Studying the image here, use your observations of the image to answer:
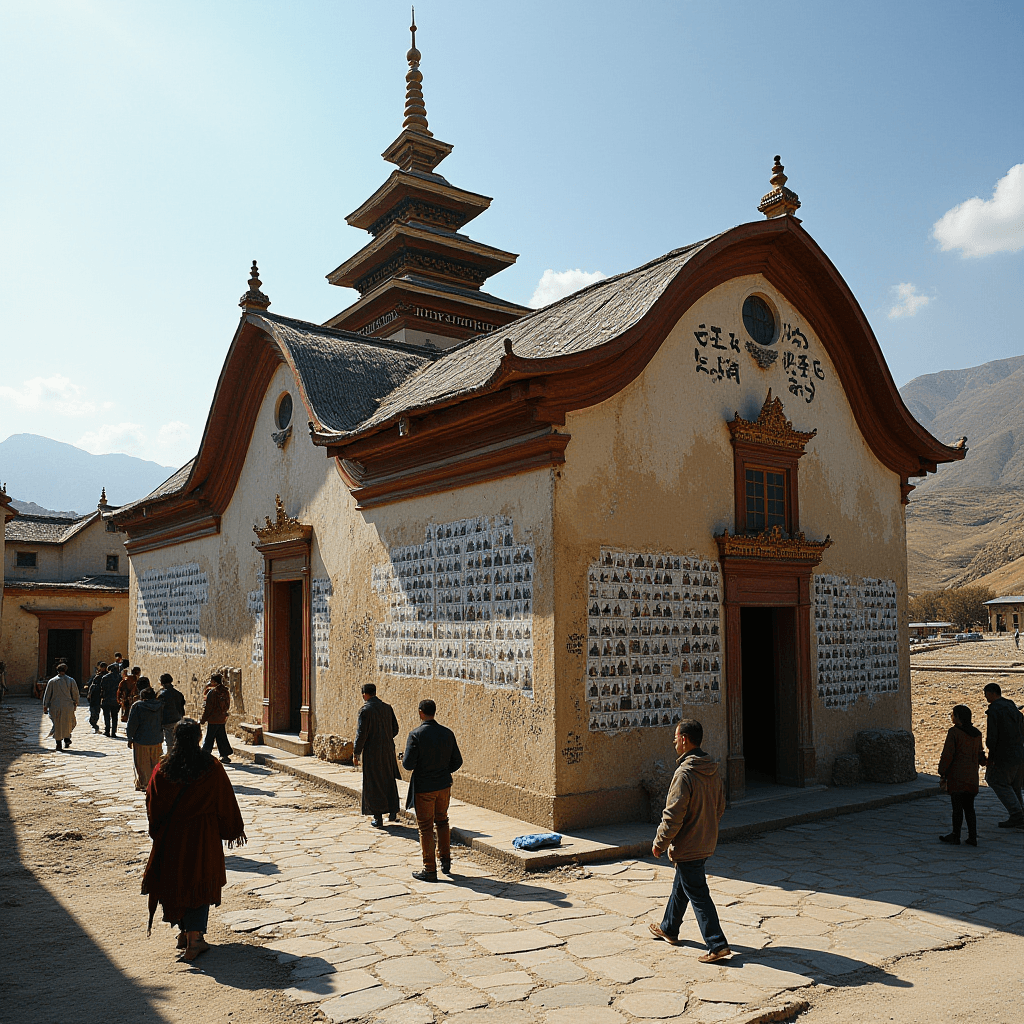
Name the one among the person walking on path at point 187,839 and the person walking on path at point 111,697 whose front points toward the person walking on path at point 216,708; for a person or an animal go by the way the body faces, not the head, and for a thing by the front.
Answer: the person walking on path at point 187,839

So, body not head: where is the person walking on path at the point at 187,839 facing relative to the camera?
away from the camera

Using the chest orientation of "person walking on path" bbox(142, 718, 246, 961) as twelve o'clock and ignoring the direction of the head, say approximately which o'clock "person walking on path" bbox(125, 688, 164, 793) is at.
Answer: "person walking on path" bbox(125, 688, 164, 793) is roughly at 12 o'clock from "person walking on path" bbox(142, 718, 246, 961).

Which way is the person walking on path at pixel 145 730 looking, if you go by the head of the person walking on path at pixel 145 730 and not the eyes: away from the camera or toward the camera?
away from the camera

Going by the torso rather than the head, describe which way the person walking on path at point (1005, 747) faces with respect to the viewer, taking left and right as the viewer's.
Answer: facing to the left of the viewer

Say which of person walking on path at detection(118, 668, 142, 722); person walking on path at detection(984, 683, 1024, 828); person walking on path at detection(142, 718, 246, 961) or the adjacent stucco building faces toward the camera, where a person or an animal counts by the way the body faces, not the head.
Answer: the adjacent stucco building

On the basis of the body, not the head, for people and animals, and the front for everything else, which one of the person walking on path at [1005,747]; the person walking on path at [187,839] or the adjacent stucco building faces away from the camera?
the person walking on path at [187,839]

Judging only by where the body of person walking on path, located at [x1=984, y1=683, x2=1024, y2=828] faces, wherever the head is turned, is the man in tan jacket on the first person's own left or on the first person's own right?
on the first person's own left

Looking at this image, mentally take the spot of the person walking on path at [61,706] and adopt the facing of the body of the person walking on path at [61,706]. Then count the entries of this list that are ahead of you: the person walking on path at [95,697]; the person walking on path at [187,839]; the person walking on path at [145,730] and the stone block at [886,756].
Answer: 1

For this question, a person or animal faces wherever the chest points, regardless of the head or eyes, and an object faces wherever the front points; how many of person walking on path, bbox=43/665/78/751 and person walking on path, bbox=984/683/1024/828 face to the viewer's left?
1

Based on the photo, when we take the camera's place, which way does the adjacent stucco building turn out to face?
facing the viewer

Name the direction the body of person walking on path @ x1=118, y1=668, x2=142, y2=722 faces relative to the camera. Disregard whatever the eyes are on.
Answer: away from the camera
